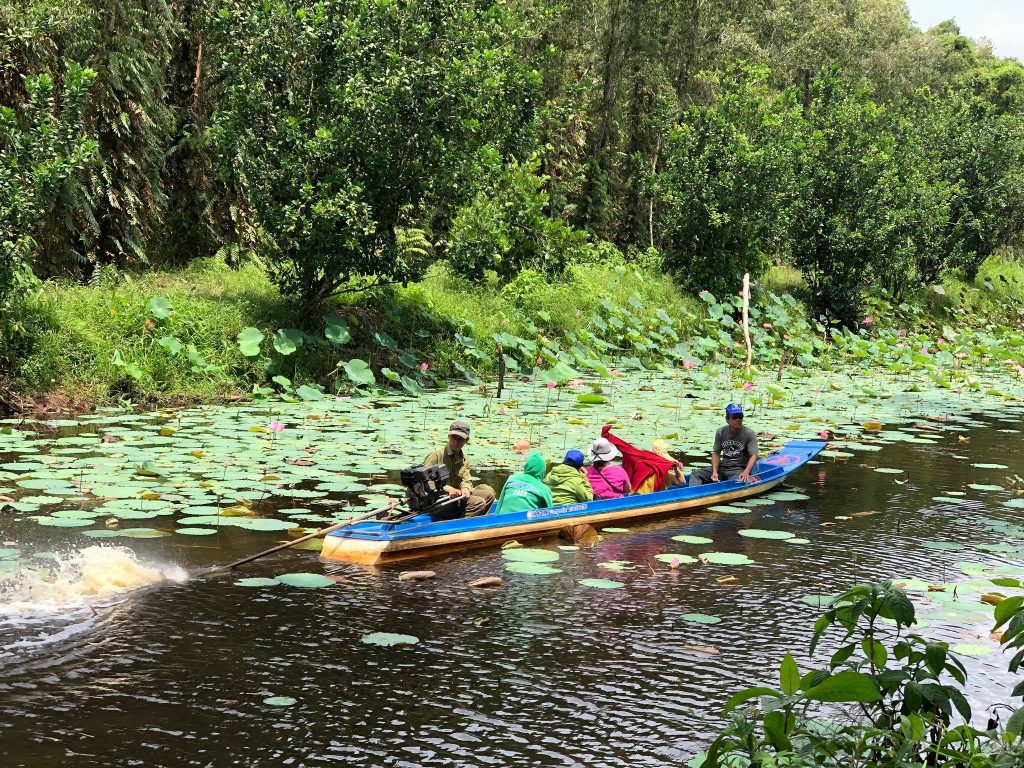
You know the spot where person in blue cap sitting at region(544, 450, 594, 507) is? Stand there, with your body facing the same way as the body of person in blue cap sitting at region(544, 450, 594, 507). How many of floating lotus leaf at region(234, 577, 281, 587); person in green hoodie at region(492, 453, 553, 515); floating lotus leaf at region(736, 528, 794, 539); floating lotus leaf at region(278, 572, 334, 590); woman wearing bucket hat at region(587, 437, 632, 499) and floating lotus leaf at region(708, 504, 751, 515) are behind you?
3

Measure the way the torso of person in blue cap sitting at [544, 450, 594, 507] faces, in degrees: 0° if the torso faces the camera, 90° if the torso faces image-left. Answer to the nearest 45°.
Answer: approximately 225°

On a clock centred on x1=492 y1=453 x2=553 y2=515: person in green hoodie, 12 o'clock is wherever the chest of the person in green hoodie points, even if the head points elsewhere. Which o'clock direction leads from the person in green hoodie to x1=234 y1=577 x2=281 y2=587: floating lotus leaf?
The floating lotus leaf is roughly at 6 o'clock from the person in green hoodie.

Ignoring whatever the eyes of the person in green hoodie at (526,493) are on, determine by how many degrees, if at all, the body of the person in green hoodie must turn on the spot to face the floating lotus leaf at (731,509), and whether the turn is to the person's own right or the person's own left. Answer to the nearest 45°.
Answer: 0° — they already face it

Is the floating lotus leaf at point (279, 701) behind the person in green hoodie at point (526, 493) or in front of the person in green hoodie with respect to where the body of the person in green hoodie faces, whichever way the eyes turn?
behind

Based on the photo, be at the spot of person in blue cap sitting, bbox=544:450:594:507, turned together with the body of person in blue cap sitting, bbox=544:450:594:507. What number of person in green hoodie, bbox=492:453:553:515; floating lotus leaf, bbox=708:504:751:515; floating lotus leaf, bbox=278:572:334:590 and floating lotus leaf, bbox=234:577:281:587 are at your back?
3

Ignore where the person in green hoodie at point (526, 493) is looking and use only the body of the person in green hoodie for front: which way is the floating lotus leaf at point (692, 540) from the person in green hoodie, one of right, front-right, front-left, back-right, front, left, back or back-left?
front-right

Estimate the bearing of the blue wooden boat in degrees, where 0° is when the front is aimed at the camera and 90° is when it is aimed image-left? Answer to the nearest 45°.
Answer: approximately 225°

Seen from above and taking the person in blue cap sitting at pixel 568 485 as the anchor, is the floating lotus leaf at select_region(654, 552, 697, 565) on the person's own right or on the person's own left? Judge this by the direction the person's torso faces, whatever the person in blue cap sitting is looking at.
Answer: on the person's own right

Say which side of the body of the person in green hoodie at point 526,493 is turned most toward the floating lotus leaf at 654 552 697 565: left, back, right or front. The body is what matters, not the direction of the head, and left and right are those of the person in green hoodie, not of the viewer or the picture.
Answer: right

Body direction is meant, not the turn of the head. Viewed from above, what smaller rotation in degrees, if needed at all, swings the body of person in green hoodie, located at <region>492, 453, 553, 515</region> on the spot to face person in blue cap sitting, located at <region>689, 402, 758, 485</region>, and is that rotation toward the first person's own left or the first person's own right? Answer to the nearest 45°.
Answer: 0° — they already face them
